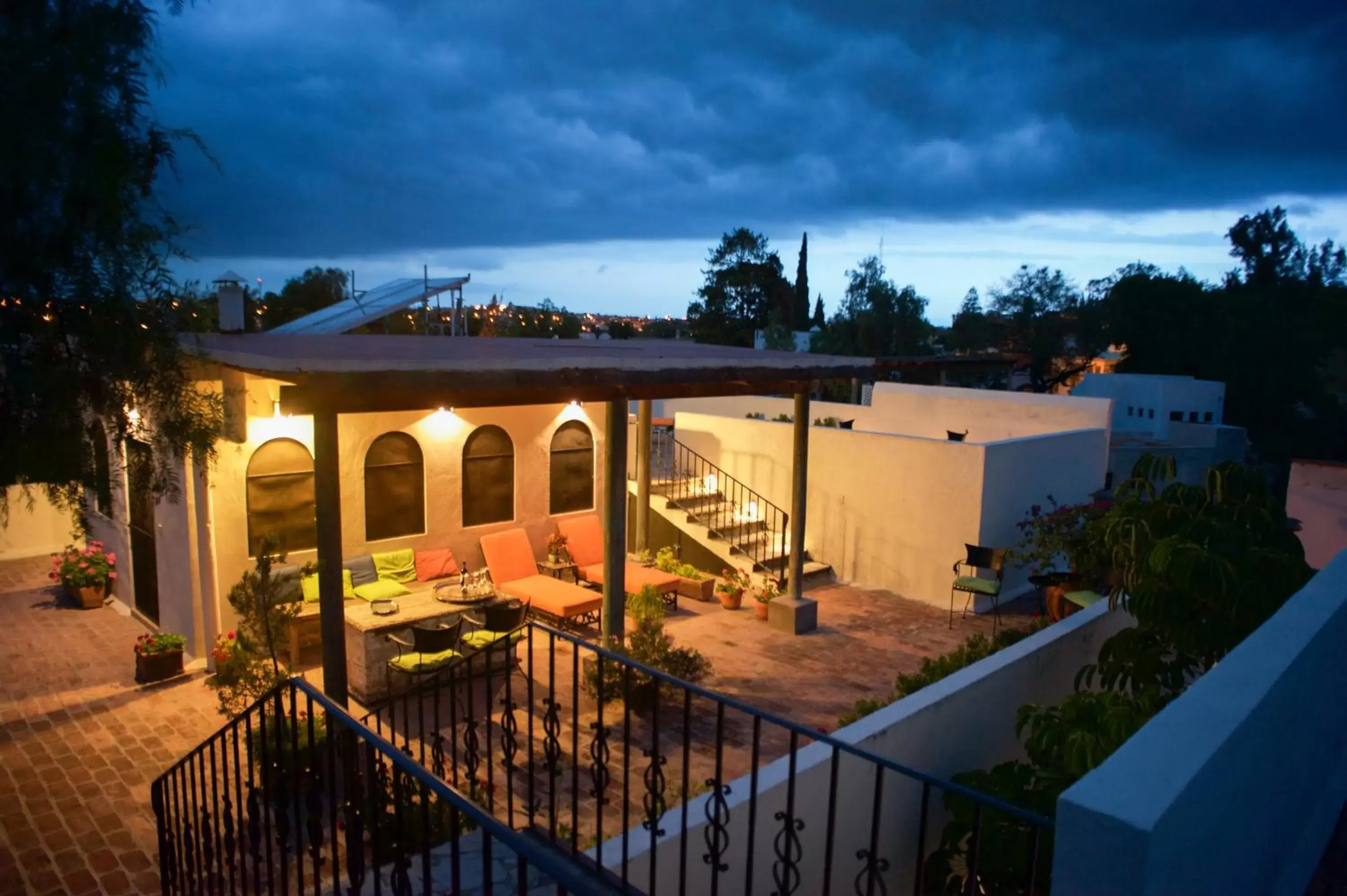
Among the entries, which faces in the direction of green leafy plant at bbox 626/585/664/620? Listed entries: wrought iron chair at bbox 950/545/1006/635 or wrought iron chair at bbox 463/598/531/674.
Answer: wrought iron chair at bbox 950/545/1006/635

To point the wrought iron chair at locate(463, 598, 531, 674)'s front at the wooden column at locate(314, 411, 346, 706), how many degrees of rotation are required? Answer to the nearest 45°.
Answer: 0° — it already faces it

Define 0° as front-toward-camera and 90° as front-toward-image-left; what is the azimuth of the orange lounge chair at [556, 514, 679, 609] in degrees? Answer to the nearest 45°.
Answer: approximately 315°

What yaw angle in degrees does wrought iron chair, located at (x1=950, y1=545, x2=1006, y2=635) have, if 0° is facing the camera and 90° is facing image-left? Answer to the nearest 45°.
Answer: approximately 45°
